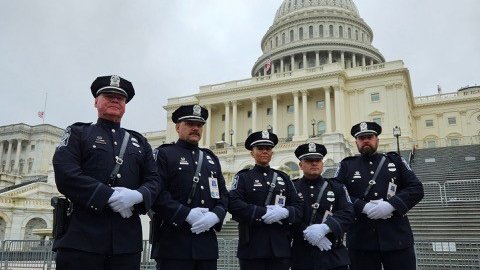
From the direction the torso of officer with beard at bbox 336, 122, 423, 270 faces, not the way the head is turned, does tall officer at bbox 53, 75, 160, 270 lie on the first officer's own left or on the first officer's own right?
on the first officer's own right

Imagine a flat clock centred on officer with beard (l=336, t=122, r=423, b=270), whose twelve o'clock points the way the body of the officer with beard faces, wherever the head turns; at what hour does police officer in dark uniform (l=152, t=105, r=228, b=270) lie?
The police officer in dark uniform is roughly at 2 o'clock from the officer with beard.

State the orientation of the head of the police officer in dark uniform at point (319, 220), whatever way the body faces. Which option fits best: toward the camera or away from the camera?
toward the camera

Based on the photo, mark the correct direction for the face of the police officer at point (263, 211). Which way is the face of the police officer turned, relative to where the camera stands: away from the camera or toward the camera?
toward the camera

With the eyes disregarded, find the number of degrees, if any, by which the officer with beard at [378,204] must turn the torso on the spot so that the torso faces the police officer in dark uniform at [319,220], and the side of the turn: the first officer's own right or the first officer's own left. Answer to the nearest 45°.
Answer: approximately 90° to the first officer's own right

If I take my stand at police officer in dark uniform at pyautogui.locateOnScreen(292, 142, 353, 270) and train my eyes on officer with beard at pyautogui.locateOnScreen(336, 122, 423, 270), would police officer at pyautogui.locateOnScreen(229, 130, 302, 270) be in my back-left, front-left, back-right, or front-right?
back-right

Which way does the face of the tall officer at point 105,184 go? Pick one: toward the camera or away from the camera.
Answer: toward the camera

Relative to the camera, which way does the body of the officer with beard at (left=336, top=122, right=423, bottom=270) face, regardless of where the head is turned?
toward the camera

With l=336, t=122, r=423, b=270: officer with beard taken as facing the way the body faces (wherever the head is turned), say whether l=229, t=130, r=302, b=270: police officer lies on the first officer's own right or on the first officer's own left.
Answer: on the first officer's own right
